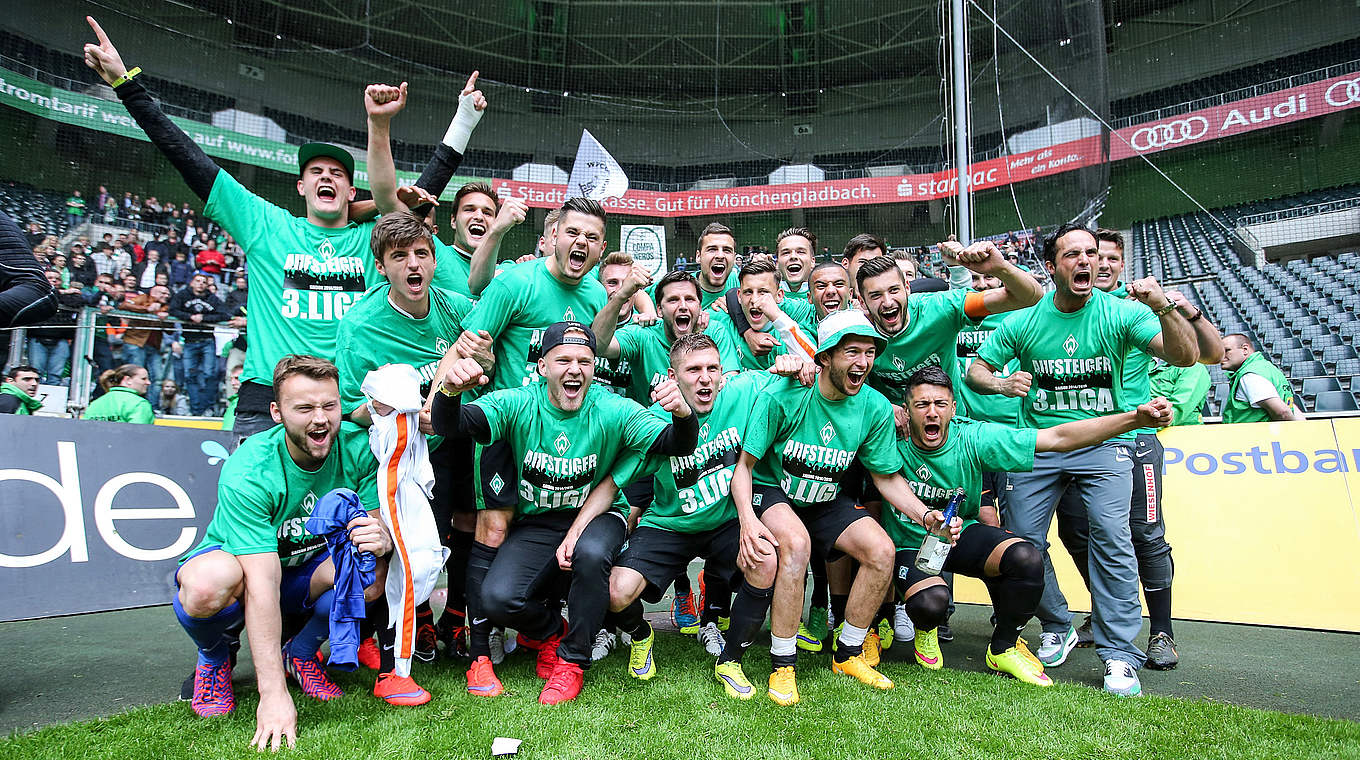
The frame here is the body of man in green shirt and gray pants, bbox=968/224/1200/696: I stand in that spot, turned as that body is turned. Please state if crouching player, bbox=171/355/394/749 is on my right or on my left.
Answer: on my right

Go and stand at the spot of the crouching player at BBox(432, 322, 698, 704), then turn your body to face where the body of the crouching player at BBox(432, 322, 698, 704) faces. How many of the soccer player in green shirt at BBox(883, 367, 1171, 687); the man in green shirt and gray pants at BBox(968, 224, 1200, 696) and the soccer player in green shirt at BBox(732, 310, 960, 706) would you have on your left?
3

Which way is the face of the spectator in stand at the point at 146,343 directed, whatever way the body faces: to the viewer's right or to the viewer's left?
to the viewer's right

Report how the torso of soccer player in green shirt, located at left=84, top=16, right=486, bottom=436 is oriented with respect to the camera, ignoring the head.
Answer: toward the camera

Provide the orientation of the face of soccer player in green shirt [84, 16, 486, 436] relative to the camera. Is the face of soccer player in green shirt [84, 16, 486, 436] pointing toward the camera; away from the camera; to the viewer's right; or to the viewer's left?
toward the camera

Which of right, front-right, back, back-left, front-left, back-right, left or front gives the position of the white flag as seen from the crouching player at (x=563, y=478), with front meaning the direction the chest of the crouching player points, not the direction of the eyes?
back

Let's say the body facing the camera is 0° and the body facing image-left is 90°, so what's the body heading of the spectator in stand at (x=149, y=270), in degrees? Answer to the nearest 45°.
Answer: approximately 0°

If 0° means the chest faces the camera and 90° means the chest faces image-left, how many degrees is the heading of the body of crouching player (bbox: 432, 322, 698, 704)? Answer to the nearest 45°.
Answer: approximately 0°

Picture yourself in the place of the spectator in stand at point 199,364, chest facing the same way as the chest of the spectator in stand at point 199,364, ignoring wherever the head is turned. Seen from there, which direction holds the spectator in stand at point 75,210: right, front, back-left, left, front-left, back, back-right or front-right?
back

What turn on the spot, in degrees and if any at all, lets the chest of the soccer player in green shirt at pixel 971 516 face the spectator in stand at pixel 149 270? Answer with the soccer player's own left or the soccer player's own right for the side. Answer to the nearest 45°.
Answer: approximately 90° to the soccer player's own right

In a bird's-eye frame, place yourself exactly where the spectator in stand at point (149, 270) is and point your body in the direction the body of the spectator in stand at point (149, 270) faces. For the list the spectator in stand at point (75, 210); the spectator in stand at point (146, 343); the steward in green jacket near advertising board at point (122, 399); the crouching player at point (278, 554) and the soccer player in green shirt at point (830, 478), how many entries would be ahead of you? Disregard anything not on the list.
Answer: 4

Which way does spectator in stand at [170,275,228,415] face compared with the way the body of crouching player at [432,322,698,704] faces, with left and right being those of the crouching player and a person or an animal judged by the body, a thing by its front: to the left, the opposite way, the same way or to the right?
the same way

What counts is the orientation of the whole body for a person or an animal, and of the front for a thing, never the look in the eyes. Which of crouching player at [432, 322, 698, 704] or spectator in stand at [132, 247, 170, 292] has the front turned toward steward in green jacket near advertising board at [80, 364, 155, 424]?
spectator in stand at [132, 247, 170, 292]

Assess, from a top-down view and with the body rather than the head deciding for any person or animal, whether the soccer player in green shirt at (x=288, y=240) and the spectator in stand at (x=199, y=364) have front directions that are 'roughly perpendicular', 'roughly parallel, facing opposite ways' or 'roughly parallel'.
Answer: roughly parallel

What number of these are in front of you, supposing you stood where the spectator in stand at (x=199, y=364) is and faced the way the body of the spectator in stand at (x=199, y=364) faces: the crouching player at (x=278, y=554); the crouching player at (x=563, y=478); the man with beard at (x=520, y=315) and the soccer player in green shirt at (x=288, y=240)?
4

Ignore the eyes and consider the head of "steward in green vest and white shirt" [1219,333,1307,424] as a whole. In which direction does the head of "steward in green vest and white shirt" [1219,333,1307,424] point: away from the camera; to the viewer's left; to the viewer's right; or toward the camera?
to the viewer's left

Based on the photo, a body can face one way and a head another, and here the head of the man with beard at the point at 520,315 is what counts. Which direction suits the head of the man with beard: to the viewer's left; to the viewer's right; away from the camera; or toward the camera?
toward the camera

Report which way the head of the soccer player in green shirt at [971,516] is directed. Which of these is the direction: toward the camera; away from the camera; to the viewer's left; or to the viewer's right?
toward the camera

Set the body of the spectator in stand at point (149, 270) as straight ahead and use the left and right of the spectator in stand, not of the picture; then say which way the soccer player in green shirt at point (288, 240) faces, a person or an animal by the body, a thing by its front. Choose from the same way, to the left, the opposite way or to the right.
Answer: the same way
